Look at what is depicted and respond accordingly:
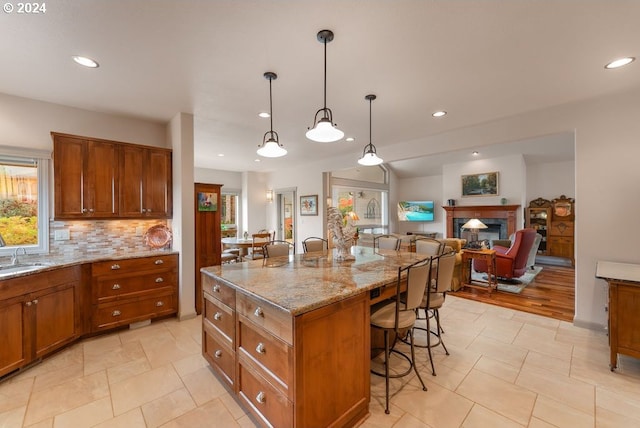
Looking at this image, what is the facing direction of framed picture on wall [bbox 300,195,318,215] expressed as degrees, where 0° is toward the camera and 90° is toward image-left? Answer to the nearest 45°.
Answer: approximately 0°

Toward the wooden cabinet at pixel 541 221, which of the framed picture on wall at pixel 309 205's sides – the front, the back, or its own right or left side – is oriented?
left

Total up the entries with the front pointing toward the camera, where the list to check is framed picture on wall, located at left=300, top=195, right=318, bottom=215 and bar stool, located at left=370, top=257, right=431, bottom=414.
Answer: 1

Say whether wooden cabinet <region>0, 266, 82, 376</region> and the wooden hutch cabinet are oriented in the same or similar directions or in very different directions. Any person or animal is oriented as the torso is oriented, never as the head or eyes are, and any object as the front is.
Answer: very different directions

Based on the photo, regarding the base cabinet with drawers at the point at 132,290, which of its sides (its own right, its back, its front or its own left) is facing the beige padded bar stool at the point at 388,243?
left

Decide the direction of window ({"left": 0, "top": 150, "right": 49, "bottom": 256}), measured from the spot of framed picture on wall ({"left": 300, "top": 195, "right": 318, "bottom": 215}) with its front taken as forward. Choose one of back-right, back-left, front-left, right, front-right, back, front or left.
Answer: front-right

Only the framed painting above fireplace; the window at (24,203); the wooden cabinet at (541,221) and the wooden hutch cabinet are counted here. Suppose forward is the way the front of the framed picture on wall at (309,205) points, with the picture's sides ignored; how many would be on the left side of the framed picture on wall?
3

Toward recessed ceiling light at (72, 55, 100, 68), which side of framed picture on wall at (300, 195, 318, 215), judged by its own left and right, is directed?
front

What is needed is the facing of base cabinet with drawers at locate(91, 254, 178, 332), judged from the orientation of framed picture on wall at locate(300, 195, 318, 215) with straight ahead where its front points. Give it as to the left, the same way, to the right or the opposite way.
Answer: to the left

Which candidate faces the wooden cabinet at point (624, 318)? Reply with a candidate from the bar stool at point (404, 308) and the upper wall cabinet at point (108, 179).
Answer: the upper wall cabinet
